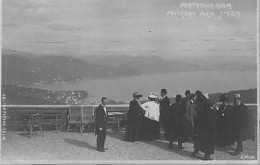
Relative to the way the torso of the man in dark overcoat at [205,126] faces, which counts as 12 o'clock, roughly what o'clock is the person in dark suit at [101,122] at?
the person in dark suit at [101,122] is roughly at 9 o'clock from the man in dark overcoat at [205,126].

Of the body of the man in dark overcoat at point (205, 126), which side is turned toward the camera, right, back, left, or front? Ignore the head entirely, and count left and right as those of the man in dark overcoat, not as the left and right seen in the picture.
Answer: back
